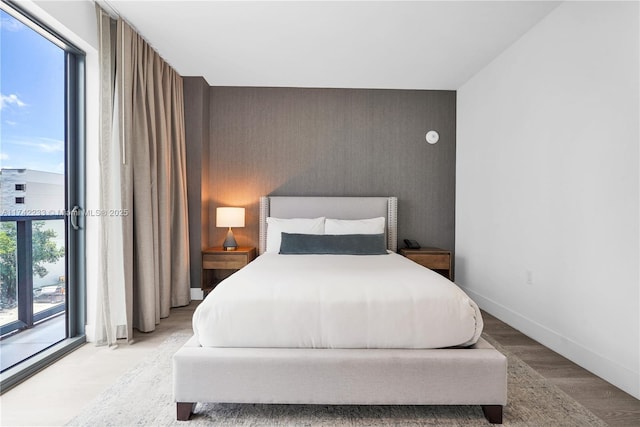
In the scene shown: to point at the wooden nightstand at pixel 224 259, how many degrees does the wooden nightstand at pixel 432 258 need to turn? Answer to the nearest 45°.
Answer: approximately 90° to its right

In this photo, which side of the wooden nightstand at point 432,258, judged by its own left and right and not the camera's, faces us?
front

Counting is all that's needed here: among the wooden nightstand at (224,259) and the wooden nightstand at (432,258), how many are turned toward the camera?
2

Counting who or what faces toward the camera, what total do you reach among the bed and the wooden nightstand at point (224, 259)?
2

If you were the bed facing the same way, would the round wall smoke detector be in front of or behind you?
behind

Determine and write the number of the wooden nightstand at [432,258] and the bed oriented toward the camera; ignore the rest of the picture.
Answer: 2

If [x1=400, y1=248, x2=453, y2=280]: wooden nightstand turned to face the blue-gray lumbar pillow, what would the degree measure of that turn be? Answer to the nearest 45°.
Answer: approximately 45° to its right

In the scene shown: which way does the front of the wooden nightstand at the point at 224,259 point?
toward the camera

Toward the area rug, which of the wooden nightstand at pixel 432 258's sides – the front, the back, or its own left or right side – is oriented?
front

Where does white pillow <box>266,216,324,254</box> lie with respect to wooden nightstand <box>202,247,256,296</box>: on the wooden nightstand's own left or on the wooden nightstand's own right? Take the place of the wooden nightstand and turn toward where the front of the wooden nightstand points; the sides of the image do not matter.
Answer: on the wooden nightstand's own left

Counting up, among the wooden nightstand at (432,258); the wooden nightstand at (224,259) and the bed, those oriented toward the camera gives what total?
3

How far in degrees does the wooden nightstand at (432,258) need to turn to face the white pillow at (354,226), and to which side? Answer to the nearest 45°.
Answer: approximately 45° to its right

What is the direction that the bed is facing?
toward the camera

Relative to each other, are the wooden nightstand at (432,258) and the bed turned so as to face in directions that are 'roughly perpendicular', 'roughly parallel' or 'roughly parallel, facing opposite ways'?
roughly parallel
